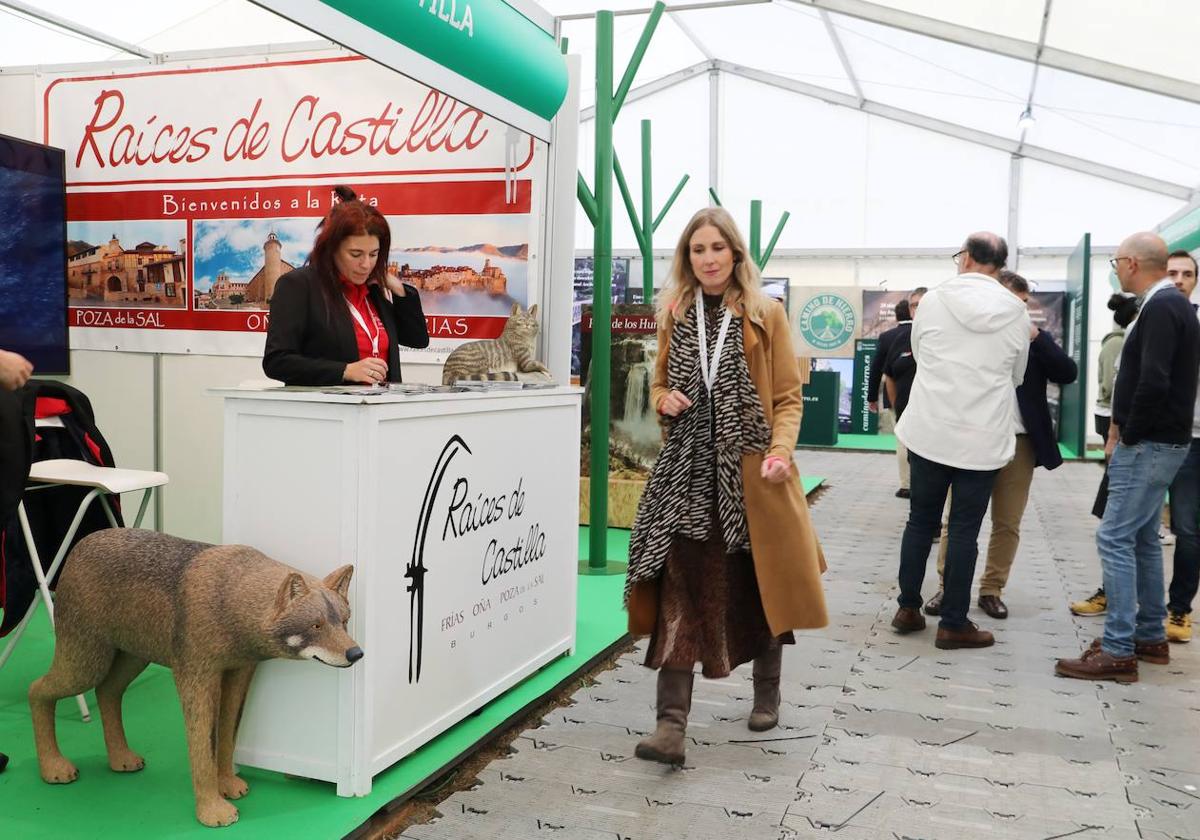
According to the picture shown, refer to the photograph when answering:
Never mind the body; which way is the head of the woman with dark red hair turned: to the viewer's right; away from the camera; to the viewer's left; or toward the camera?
toward the camera

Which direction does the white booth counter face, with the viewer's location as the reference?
facing the viewer and to the right of the viewer

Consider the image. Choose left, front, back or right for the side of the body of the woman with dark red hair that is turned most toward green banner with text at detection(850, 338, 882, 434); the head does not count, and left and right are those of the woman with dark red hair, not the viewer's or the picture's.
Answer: left

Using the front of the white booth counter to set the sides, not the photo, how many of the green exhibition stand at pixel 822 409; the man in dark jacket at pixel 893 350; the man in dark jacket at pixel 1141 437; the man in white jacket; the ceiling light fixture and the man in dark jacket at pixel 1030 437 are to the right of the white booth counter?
0

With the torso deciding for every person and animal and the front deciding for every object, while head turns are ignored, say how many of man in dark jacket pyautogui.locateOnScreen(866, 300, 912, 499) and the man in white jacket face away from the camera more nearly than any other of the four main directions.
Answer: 2

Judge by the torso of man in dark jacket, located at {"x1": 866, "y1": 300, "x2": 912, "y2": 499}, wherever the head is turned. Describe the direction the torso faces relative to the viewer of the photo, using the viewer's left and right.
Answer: facing away from the viewer

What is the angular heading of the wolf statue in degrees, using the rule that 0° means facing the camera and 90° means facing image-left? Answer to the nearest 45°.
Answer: approximately 315°

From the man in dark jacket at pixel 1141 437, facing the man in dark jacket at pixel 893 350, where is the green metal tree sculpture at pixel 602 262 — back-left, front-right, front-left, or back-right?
front-left

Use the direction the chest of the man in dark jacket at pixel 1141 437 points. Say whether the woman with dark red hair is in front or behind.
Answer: in front

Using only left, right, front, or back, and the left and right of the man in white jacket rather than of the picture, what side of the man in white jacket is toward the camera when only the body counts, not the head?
back

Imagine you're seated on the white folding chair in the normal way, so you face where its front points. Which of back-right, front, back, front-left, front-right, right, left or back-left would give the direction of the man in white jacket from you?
front-left

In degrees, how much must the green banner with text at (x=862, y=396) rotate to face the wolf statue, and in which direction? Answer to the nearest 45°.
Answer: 0° — it already faces it

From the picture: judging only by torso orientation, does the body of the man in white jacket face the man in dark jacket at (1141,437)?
no

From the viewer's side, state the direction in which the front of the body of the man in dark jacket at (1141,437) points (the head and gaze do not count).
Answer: to the viewer's left

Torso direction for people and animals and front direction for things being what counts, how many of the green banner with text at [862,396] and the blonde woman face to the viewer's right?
0
